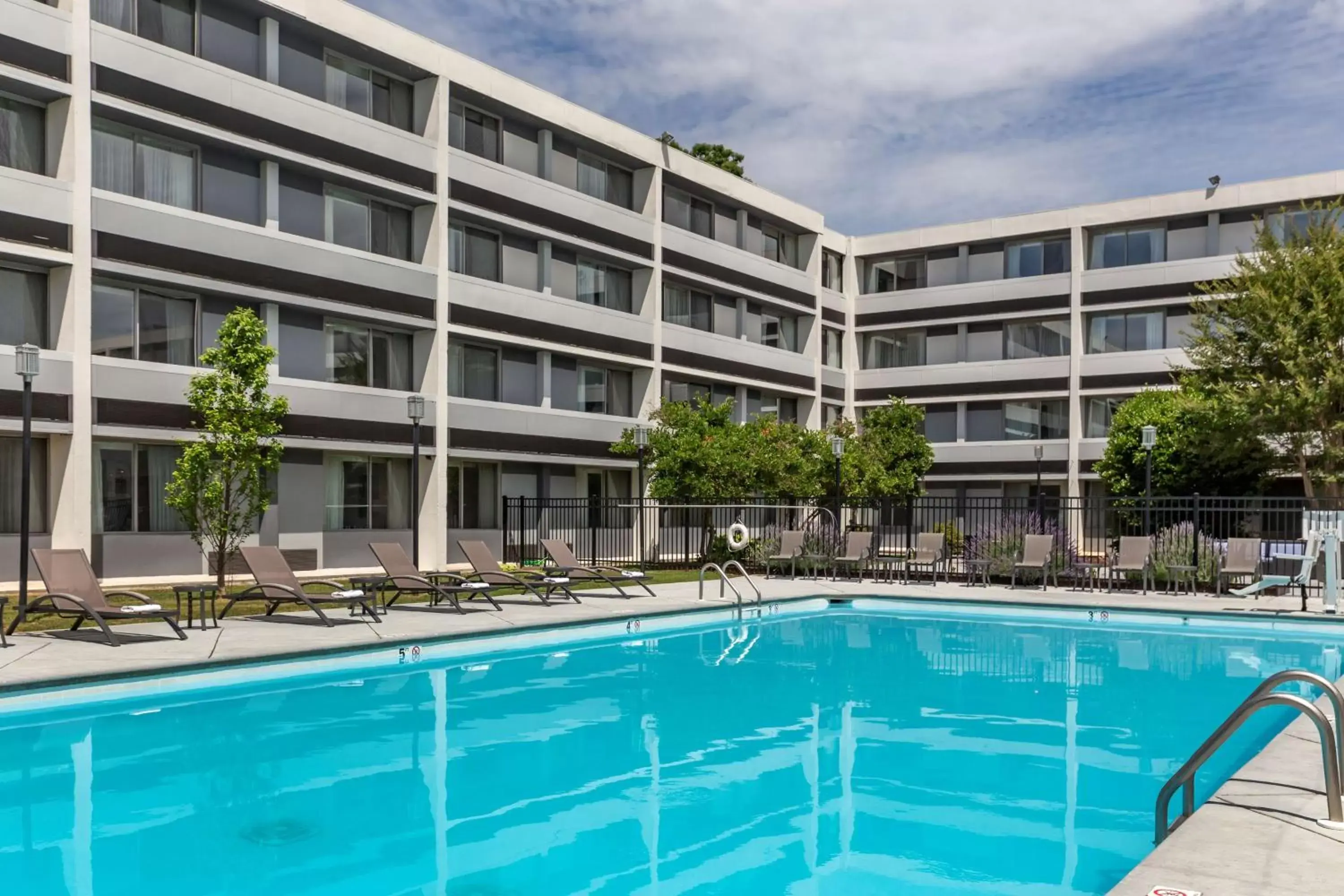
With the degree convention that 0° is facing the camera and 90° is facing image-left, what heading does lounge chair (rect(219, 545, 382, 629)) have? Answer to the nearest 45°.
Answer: approximately 315°

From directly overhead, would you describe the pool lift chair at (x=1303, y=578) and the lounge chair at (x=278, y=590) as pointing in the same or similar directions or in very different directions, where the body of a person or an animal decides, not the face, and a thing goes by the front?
very different directions

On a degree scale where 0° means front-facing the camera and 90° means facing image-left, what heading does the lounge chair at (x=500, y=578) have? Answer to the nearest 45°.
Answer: approximately 315°

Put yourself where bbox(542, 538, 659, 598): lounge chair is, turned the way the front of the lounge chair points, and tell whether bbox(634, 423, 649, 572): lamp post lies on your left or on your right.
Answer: on your left

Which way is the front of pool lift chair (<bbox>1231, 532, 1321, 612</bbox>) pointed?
to the viewer's left
